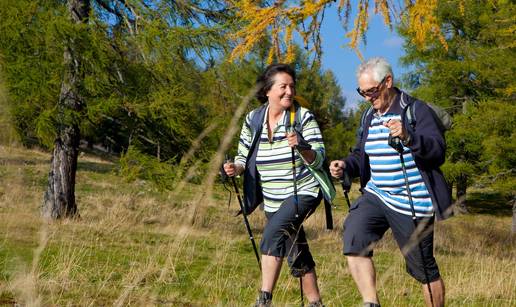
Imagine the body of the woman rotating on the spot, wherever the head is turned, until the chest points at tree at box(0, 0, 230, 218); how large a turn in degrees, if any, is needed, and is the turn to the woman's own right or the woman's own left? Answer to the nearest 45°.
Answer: approximately 90° to the woman's own right

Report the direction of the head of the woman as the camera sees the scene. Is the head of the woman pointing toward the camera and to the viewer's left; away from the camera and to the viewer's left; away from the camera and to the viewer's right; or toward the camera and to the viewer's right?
toward the camera and to the viewer's right

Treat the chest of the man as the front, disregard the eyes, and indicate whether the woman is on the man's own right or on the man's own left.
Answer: on the man's own right

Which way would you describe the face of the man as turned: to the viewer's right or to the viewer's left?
to the viewer's left

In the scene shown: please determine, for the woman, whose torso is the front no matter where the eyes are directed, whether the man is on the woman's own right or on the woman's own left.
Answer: on the woman's own left

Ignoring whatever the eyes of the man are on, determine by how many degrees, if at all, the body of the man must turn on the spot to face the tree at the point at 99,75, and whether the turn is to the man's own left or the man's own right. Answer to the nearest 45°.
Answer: approximately 90° to the man's own right

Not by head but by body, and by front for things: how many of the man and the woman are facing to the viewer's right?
0

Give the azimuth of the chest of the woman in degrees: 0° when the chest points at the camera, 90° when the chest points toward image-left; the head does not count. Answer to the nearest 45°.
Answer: approximately 45°
